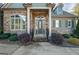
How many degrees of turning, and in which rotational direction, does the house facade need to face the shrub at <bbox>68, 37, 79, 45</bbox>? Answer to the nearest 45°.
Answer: approximately 90° to its left

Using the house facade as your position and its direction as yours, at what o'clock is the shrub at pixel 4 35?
The shrub is roughly at 3 o'clock from the house facade.

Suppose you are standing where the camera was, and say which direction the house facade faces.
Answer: facing the viewer

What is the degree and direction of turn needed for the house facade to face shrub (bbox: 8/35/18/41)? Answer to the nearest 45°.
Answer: approximately 90° to its right
